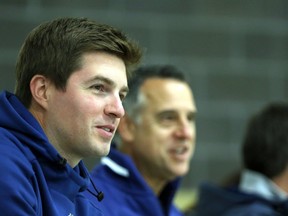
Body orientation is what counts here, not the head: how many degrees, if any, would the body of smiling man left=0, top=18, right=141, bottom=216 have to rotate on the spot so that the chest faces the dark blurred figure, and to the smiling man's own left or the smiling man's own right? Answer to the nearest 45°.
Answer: approximately 90° to the smiling man's own left

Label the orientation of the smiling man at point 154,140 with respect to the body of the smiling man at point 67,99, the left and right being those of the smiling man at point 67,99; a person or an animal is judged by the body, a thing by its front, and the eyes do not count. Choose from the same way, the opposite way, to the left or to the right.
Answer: the same way

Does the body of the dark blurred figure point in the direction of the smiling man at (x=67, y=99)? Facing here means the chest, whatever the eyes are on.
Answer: no

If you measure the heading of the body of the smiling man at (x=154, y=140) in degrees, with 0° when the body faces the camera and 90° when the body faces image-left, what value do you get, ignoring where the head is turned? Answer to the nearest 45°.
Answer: approximately 315°

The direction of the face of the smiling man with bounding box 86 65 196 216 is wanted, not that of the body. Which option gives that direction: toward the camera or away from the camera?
toward the camera

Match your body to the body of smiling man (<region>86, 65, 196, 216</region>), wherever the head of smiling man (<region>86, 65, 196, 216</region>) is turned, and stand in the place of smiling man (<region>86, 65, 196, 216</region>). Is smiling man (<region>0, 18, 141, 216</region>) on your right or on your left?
on your right

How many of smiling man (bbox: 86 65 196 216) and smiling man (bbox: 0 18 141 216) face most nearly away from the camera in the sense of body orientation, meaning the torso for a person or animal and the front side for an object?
0

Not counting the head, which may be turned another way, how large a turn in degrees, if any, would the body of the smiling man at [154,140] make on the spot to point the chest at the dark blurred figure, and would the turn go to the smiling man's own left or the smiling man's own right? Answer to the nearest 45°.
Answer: approximately 45° to the smiling man's own left

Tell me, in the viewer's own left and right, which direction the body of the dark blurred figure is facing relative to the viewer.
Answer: facing away from the viewer and to the right of the viewer

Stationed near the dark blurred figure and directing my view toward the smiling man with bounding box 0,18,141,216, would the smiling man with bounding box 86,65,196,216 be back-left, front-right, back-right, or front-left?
front-right
